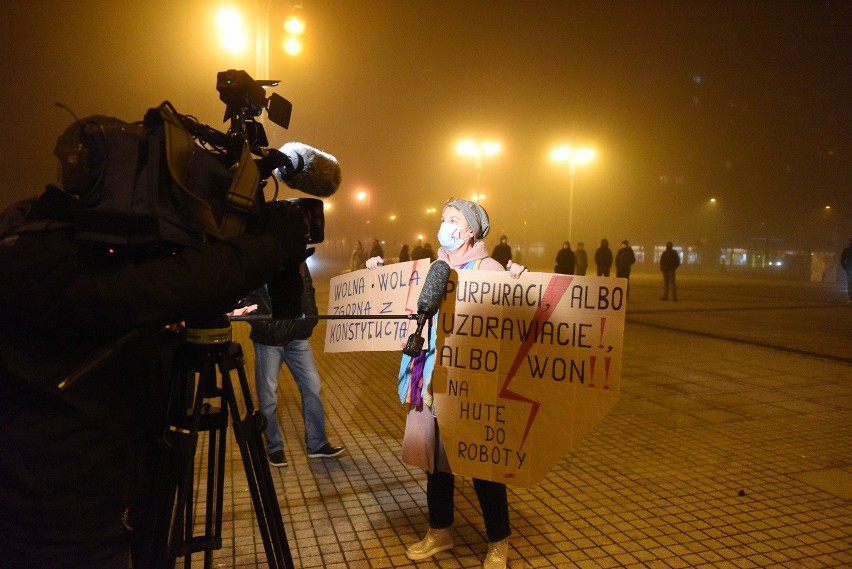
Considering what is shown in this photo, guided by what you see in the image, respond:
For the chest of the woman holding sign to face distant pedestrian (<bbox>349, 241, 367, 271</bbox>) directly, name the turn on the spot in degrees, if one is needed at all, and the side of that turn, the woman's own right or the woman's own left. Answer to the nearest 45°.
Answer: approximately 135° to the woman's own right

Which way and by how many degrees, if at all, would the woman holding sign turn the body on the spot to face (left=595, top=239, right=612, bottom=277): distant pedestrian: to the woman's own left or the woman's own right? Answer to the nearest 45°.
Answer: approximately 135° to the woman's own right

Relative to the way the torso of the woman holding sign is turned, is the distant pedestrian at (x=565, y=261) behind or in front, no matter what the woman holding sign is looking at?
behind

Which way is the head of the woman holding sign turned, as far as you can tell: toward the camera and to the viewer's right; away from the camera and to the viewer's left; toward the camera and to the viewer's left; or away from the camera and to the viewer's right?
toward the camera and to the viewer's left

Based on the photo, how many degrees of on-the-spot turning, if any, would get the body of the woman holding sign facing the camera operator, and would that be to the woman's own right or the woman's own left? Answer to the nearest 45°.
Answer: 0° — they already face them

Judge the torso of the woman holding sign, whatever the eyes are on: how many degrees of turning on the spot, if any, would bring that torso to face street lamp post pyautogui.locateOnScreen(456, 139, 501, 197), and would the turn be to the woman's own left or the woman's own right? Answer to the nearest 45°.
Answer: approximately 135° to the woman's own right

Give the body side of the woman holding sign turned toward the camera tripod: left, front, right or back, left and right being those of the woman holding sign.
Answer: front

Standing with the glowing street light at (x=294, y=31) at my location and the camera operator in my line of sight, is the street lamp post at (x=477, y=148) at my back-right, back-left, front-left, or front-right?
back-left

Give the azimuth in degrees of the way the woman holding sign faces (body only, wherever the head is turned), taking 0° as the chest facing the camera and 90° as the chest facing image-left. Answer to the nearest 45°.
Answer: approximately 45°
